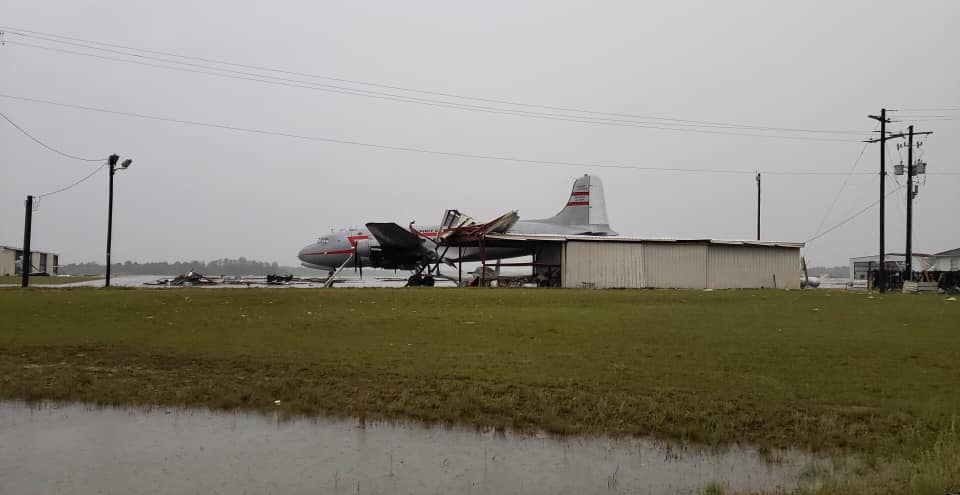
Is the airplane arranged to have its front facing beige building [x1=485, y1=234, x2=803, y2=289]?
no

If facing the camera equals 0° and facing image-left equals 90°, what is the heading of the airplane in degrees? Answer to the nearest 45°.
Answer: approximately 90°
